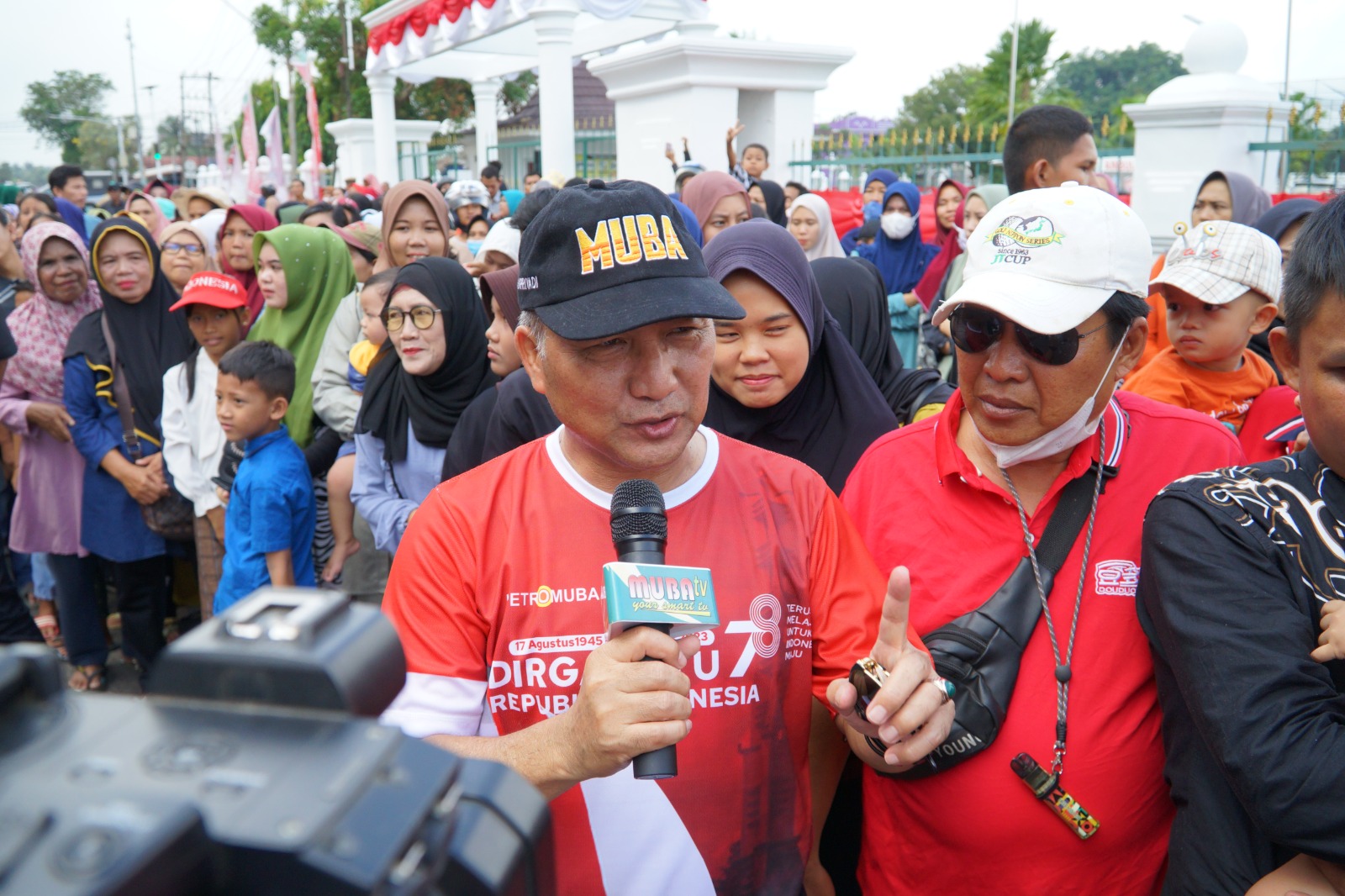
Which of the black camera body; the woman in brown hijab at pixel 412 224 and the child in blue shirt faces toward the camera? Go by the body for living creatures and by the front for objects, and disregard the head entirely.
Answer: the woman in brown hijab

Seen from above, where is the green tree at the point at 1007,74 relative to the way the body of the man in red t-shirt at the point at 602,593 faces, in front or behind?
behind

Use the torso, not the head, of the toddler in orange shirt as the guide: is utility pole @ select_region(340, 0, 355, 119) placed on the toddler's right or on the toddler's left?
on the toddler's right

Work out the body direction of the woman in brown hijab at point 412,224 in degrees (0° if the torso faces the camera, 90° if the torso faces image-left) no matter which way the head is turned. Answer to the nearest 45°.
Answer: approximately 0°

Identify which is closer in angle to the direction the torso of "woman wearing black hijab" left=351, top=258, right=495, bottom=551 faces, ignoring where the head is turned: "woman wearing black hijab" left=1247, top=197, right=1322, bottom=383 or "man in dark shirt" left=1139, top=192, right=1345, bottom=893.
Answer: the man in dark shirt

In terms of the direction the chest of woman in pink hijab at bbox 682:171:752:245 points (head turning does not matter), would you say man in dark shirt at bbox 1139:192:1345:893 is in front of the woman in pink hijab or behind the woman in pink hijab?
in front

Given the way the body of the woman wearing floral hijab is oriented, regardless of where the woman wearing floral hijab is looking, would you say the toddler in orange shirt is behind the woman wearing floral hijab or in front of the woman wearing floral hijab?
in front

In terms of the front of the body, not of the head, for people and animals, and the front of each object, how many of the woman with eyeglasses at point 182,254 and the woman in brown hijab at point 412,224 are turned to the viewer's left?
0

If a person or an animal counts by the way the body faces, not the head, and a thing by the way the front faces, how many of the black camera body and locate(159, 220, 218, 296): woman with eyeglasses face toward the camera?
1

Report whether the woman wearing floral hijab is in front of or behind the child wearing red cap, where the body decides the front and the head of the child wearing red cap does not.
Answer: behind
